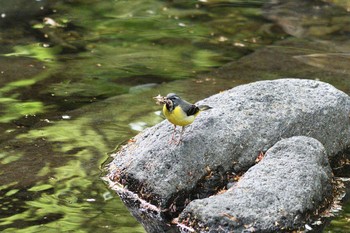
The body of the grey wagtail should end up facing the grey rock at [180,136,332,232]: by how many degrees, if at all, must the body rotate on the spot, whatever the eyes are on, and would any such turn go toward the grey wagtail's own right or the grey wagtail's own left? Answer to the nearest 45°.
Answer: approximately 90° to the grey wagtail's own left

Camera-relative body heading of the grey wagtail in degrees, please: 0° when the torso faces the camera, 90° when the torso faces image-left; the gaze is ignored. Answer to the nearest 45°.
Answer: approximately 45°
